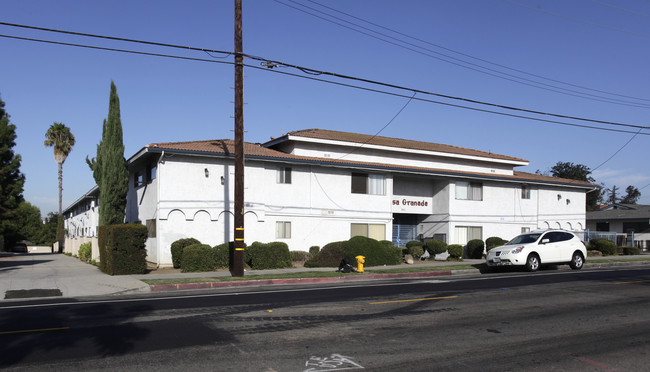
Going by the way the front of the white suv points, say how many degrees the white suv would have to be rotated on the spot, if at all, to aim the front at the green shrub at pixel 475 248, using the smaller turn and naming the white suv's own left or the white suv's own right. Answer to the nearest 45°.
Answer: approximately 135° to the white suv's own right

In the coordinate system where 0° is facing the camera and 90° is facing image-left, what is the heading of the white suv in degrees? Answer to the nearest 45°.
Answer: approximately 45°

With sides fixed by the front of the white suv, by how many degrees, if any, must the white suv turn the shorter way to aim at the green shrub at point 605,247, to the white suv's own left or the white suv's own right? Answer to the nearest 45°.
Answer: approximately 135° to the white suv's own right

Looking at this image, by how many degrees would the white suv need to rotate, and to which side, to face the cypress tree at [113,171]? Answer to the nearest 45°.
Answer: approximately 45° to its right

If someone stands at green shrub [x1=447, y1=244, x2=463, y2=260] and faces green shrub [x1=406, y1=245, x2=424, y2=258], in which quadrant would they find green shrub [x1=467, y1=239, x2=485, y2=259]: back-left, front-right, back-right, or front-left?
back-right

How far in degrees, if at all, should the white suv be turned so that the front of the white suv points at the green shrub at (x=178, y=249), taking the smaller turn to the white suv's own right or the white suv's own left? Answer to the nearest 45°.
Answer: approximately 45° to the white suv's own right
